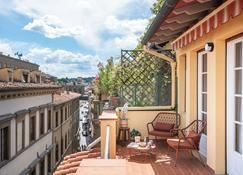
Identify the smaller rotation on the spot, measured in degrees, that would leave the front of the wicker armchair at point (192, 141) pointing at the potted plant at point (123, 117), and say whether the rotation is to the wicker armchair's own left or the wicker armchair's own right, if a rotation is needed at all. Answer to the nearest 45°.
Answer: approximately 45° to the wicker armchair's own right

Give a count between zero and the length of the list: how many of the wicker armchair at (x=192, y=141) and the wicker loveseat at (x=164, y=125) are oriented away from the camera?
0

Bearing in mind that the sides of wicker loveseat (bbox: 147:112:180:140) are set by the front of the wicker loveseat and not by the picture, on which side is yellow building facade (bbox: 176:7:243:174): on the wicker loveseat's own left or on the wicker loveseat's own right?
on the wicker loveseat's own left

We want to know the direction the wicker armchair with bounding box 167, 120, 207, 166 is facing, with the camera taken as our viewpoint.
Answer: facing to the left of the viewer

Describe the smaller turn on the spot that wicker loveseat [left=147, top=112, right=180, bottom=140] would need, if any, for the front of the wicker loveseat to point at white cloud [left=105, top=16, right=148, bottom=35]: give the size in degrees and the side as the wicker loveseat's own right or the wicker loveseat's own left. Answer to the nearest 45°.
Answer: approximately 135° to the wicker loveseat's own right
